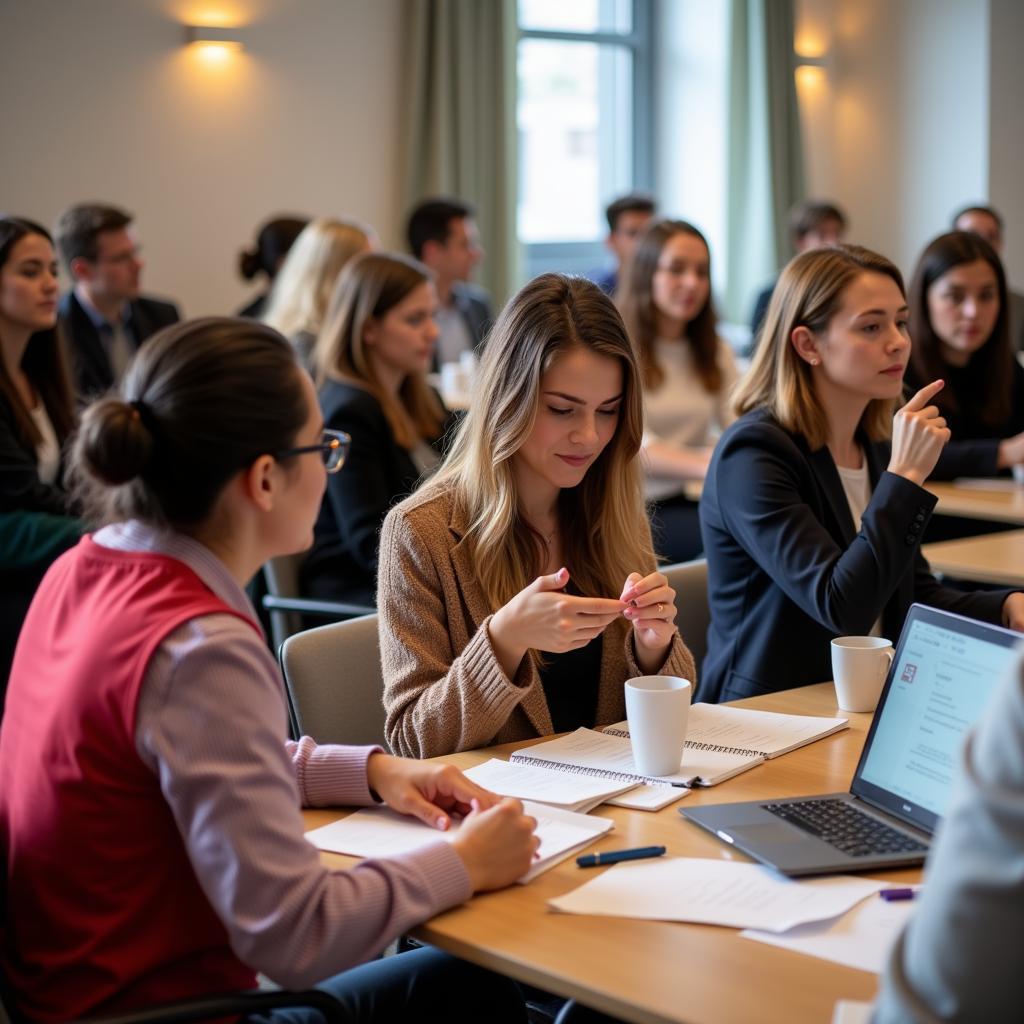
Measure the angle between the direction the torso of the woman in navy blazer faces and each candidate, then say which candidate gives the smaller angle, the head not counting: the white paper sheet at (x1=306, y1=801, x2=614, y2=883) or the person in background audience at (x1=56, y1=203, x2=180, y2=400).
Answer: the white paper sheet

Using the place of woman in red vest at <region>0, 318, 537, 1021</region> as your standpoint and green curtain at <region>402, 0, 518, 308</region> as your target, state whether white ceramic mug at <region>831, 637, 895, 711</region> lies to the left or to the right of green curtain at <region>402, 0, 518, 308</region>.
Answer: right

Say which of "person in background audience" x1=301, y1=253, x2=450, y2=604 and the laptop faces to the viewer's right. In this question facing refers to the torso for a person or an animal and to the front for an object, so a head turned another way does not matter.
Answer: the person in background audience

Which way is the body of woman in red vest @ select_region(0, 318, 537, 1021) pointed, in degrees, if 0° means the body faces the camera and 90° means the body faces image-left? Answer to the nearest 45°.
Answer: approximately 225°

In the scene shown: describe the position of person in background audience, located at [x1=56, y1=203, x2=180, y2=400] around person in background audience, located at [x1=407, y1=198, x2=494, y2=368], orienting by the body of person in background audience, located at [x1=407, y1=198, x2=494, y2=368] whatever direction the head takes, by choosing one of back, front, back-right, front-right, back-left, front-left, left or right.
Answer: right
